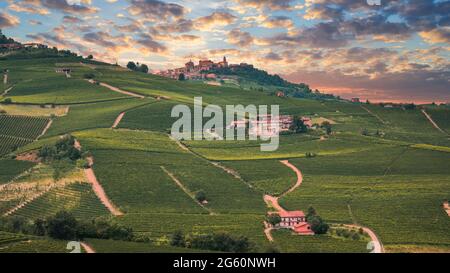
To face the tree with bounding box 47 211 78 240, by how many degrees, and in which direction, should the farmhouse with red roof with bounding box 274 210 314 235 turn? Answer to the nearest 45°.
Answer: approximately 45° to its right

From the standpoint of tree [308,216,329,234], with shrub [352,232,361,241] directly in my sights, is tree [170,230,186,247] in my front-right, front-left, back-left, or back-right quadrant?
back-right

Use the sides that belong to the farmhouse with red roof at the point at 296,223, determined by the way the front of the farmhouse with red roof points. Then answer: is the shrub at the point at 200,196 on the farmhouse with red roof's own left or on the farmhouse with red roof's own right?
on the farmhouse with red roof's own right

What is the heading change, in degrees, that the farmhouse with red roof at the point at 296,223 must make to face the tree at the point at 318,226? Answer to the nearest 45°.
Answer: approximately 45° to its left

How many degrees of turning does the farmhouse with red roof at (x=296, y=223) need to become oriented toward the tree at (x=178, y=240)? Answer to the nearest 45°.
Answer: approximately 45° to its right

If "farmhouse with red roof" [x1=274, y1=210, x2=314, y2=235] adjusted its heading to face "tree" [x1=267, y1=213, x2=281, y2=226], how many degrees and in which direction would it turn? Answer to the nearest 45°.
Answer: approximately 45° to its right

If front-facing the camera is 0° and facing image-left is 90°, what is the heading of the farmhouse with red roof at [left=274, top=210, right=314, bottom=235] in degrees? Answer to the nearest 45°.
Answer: approximately 0°
